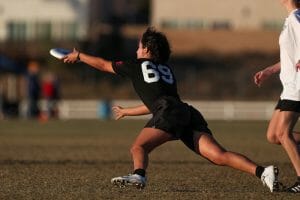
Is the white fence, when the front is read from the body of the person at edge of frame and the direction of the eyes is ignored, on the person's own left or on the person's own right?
on the person's own right

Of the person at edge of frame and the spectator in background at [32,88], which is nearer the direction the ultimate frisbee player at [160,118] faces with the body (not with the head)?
the spectator in background

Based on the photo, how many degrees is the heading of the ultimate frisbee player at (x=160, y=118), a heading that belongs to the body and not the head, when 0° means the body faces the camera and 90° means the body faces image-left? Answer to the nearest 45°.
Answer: approximately 135°

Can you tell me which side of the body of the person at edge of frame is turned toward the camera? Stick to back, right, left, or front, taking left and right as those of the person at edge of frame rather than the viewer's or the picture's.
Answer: left

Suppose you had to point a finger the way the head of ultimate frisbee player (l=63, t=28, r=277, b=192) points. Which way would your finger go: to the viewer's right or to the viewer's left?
to the viewer's left

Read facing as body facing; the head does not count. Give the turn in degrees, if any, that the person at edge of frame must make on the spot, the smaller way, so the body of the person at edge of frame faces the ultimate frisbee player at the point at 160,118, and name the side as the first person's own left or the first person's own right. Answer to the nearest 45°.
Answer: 0° — they already face them

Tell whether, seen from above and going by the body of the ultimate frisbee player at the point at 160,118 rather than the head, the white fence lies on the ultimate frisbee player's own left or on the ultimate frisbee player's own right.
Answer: on the ultimate frisbee player's own right
